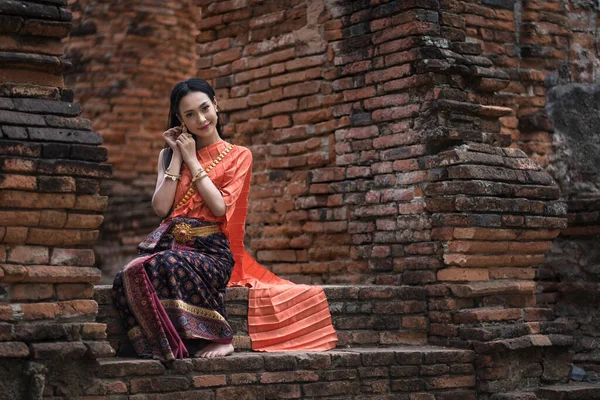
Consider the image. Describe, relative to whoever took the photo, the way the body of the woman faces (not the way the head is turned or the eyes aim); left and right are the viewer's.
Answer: facing the viewer and to the left of the viewer

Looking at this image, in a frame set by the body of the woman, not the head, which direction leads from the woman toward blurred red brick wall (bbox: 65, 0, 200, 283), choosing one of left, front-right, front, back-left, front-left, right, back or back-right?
back-right

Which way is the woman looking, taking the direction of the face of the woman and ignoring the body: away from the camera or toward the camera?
toward the camera
